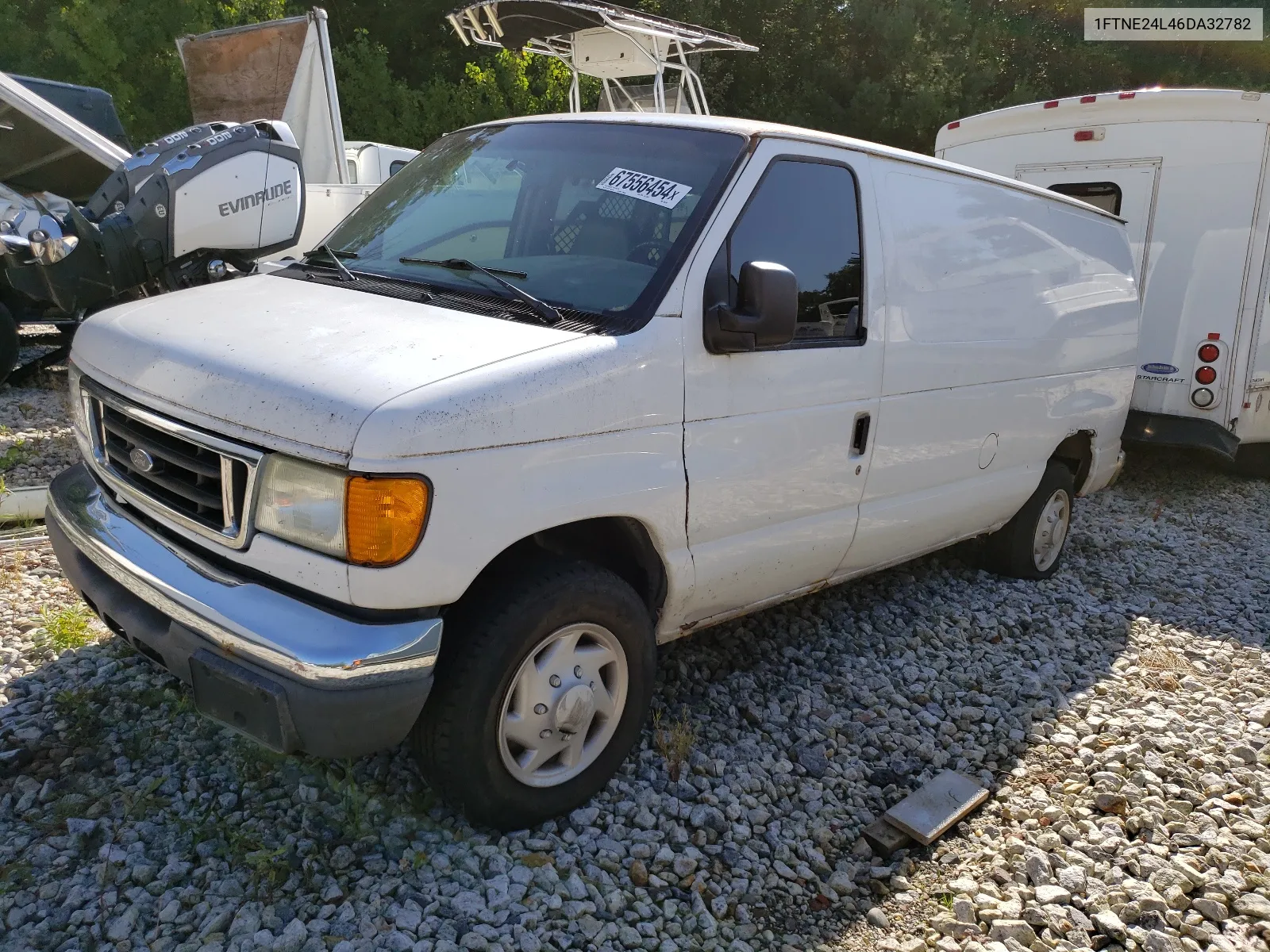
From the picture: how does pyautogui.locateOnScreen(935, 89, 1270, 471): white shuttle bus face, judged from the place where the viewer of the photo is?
facing away from the viewer and to the right of the viewer

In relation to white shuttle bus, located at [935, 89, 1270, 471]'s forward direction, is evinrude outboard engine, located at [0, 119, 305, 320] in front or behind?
behind

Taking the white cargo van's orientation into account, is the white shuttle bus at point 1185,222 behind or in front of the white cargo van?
behind

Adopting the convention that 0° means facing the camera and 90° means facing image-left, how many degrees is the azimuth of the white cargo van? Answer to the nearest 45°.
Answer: approximately 45°

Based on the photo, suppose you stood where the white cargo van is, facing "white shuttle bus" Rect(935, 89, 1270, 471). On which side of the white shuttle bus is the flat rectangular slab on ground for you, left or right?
right

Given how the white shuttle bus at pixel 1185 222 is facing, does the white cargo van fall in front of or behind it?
behind

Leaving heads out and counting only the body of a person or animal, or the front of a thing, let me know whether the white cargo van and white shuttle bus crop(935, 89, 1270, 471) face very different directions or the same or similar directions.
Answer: very different directions

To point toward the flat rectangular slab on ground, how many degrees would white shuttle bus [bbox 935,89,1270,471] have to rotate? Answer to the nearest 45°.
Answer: approximately 135° to its right
